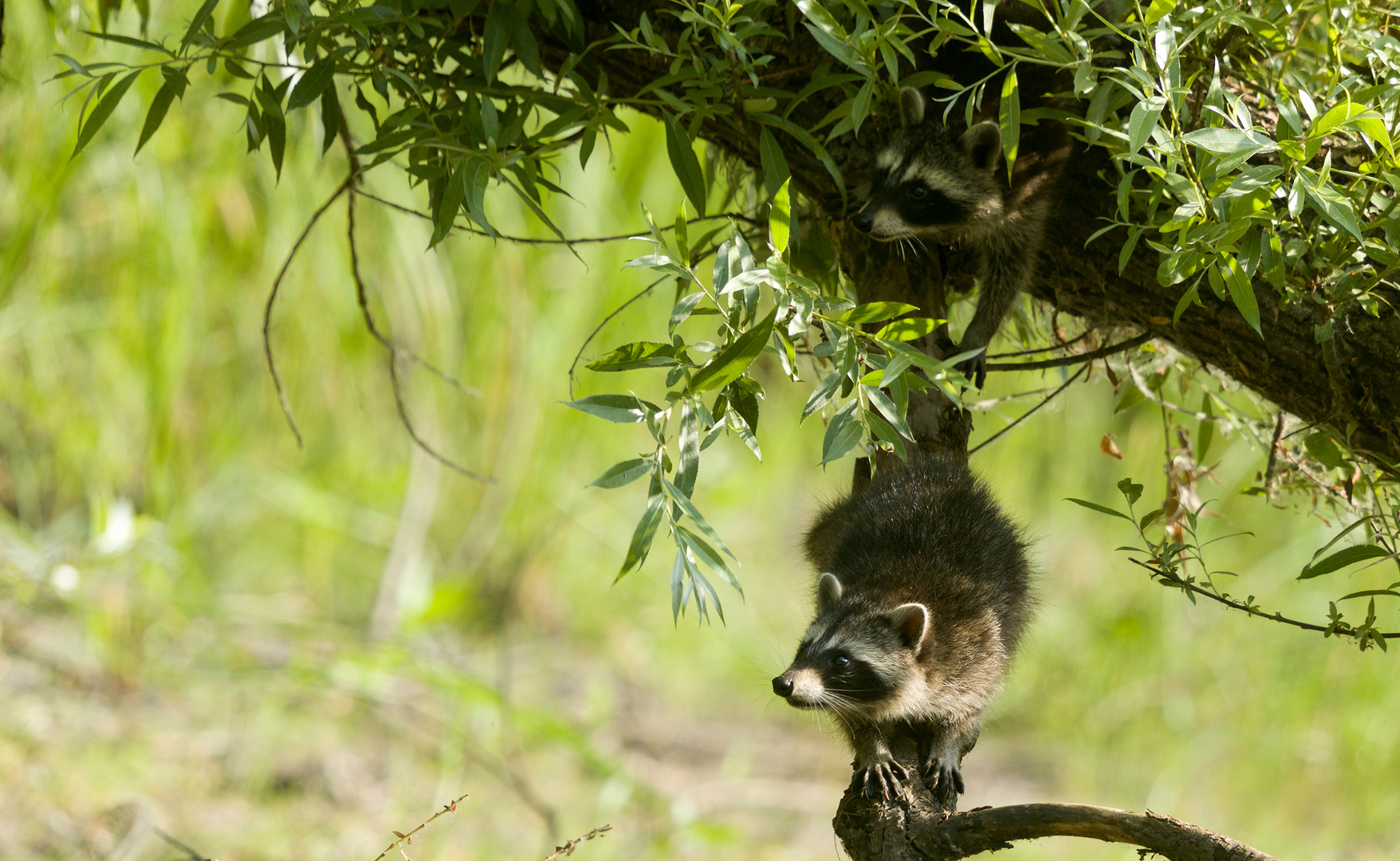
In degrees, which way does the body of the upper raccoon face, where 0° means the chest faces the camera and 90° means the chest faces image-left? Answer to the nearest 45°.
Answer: approximately 45°
